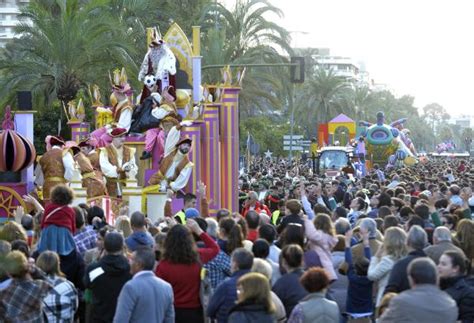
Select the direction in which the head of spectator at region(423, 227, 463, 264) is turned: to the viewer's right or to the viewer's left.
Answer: to the viewer's left

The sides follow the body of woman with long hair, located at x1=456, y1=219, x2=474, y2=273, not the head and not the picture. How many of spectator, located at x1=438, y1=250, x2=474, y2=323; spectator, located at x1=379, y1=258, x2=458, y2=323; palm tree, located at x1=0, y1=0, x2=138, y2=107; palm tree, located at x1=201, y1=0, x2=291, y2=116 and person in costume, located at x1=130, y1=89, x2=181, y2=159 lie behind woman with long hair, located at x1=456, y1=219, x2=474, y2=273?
2

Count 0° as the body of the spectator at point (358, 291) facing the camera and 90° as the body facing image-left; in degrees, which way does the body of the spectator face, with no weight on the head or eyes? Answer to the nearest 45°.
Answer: approximately 180°

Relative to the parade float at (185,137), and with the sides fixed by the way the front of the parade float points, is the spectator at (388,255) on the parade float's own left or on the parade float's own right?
on the parade float's own left

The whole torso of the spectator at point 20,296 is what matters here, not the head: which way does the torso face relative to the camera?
away from the camera

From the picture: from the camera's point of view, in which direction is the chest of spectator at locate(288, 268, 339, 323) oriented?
away from the camera

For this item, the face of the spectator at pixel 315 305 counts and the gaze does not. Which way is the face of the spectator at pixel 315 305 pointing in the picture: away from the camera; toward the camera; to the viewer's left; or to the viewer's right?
away from the camera

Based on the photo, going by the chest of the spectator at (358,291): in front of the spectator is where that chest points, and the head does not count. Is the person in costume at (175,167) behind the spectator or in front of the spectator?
in front

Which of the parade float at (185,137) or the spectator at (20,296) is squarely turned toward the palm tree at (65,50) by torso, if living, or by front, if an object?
the spectator

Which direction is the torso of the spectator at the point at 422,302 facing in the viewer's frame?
away from the camera

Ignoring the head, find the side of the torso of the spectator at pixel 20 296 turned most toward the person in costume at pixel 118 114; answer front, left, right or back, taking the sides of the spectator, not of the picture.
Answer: front

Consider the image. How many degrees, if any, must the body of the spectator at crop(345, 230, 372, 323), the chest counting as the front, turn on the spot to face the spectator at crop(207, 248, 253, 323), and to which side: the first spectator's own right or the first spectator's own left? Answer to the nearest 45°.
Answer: approximately 135° to the first spectator's own left

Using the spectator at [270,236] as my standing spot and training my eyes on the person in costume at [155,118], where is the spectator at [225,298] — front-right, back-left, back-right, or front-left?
back-left

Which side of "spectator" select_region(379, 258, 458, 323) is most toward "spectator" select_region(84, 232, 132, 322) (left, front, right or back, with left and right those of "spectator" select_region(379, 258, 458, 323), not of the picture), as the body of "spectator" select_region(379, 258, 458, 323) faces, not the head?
left

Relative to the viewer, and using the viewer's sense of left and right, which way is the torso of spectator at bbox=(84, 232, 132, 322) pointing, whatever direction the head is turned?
facing away from the viewer
